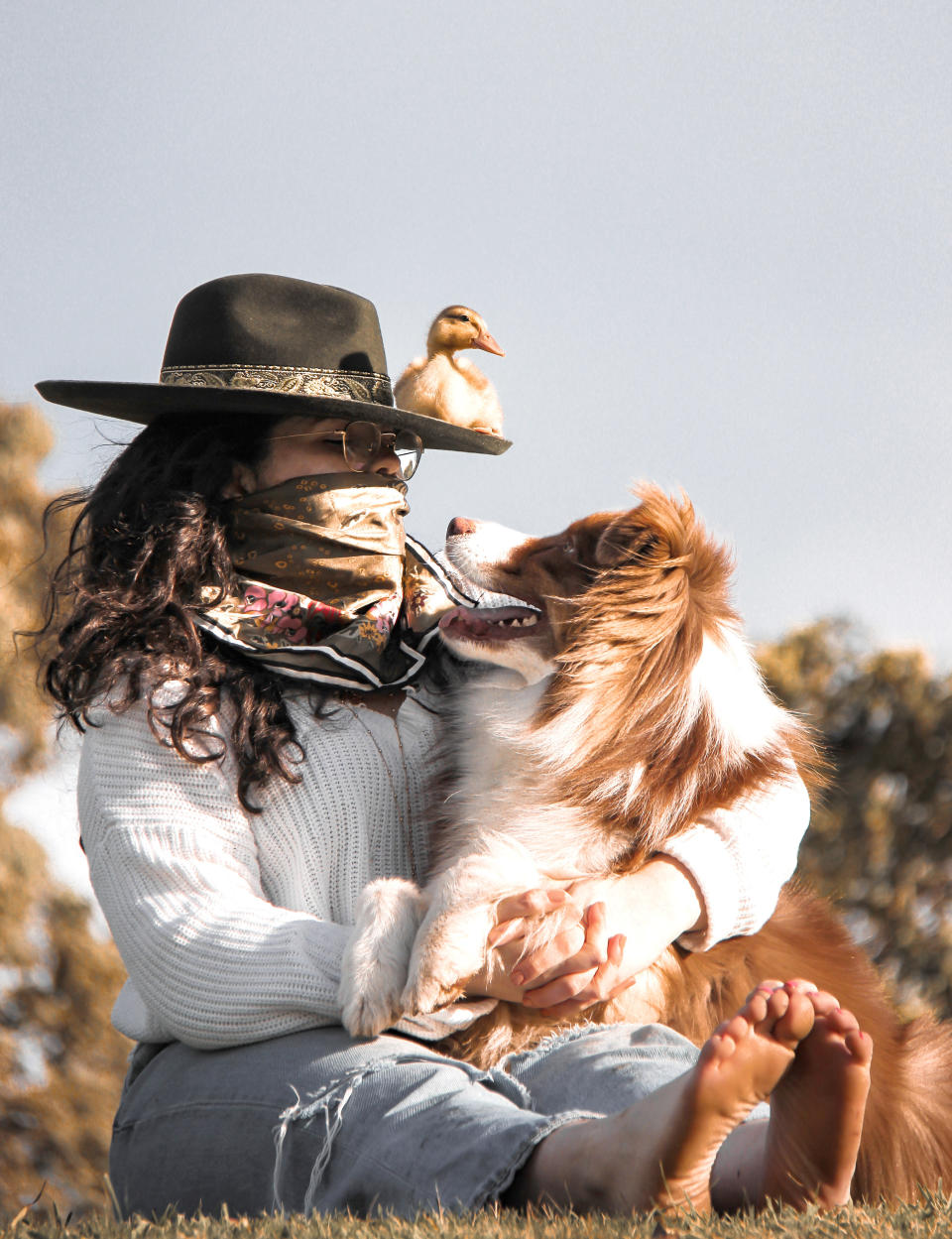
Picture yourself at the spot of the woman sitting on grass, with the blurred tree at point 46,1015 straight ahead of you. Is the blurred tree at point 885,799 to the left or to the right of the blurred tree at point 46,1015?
right

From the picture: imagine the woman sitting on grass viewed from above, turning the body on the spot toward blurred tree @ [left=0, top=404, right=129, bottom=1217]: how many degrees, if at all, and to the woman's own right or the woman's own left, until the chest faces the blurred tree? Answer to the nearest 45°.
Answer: approximately 135° to the woman's own left

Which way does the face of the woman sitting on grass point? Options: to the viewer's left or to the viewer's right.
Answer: to the viewer's right

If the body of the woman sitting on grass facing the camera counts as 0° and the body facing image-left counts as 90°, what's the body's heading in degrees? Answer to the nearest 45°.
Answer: approximately 315°

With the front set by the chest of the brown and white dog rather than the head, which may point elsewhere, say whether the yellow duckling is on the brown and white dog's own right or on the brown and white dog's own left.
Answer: on the brown and white dog's own right

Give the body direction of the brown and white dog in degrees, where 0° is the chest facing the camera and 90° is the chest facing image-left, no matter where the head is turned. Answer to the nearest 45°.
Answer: approximately 90°
